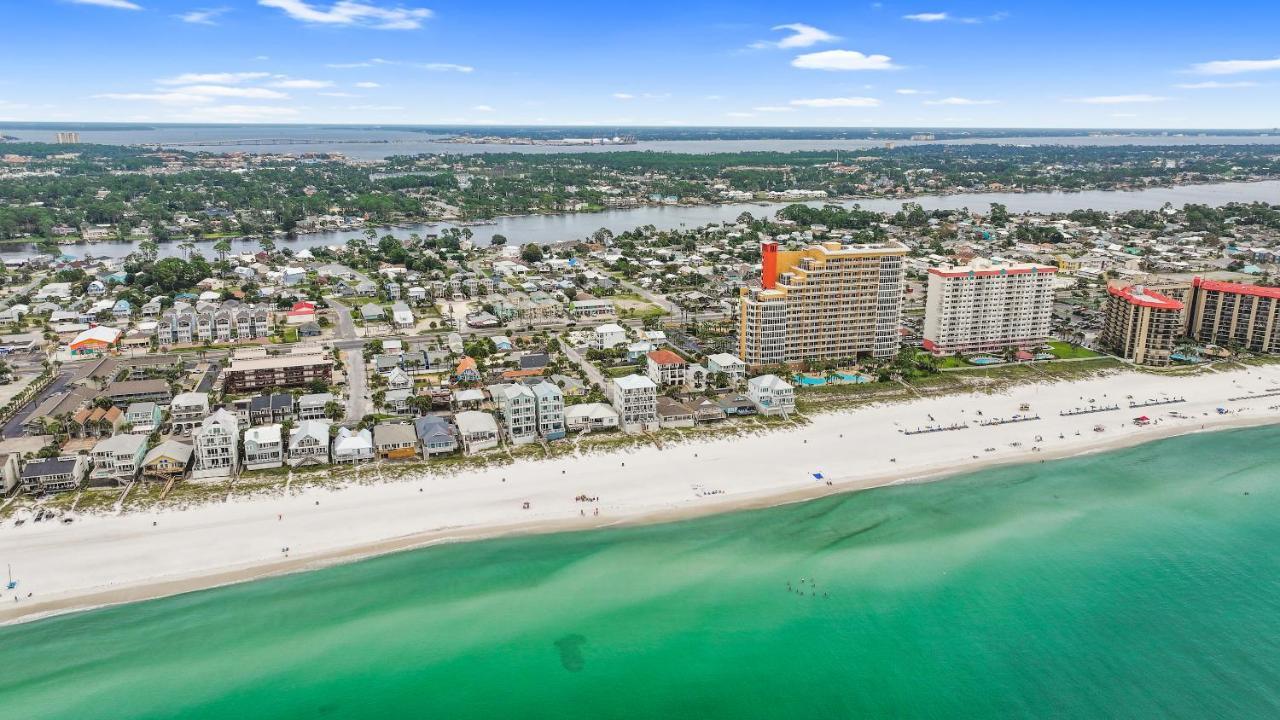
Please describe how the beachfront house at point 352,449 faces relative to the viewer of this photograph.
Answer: facing the viewer

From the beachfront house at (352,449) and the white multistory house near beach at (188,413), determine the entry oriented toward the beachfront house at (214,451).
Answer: the white multistory house near beach at (188,413)

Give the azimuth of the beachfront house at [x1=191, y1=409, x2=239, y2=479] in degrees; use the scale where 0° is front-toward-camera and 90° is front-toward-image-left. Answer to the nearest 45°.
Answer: approximately 0°

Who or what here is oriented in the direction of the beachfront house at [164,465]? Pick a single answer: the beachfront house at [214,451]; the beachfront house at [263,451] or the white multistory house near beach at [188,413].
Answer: the white multistory house near beach at [188,413]

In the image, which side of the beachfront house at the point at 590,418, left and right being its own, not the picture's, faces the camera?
front

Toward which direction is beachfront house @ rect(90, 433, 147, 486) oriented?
toward the camera

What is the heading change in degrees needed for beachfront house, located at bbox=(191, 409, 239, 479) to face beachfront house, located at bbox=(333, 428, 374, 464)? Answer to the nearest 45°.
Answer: approximately 90° to its left

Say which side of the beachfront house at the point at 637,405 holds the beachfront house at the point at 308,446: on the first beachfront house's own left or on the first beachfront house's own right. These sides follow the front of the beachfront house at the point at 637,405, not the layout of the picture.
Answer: on the first beachfront house's own right

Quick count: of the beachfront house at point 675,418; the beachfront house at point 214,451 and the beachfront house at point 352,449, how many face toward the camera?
3

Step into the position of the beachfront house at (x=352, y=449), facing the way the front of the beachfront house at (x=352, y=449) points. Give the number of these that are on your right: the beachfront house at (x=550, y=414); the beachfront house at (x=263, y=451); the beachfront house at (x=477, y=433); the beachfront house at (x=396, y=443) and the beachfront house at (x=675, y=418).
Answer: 1

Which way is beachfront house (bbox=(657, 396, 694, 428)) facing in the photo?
toward the camera

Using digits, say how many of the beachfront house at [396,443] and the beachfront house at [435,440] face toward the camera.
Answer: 2
